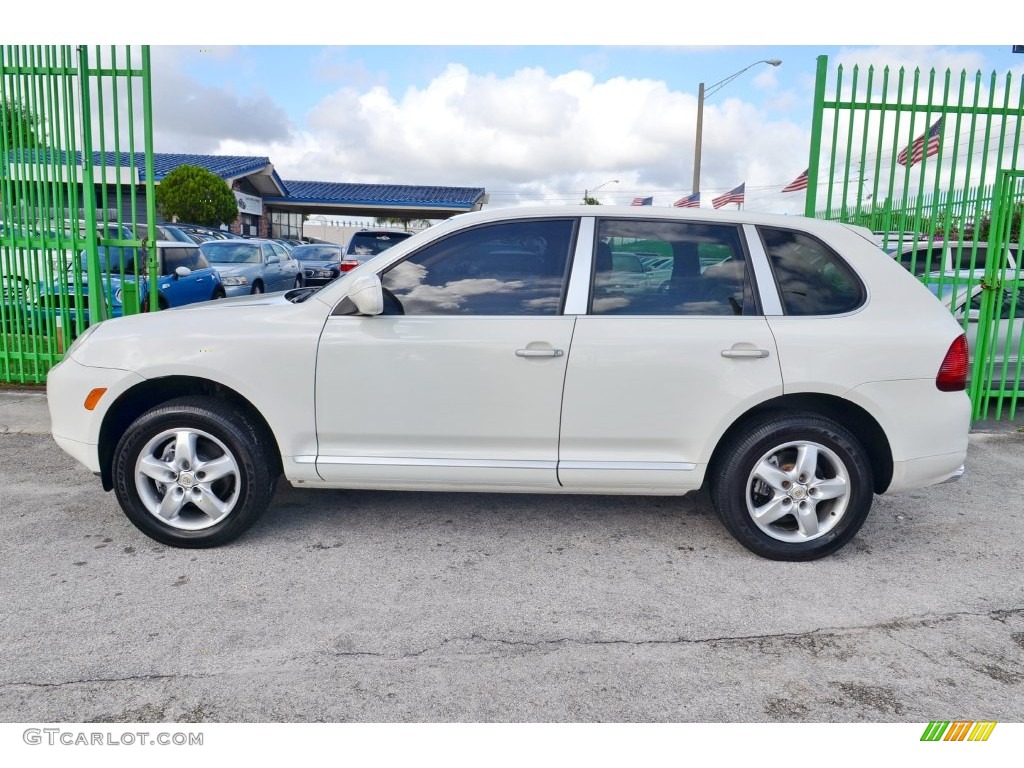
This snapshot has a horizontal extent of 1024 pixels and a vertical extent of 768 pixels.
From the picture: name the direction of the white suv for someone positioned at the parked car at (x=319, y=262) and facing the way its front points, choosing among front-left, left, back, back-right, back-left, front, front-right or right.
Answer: front-left

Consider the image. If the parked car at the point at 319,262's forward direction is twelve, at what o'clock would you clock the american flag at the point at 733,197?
The american flag is roughly at 8 o'clock from the parked car.

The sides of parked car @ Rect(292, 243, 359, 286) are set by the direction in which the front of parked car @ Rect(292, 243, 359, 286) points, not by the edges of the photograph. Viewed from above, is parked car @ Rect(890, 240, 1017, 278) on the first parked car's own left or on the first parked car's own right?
on the first parked car's own left

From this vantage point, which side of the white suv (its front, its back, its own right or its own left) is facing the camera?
left

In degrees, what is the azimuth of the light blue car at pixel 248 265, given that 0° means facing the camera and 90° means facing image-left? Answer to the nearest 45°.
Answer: approximately 45°

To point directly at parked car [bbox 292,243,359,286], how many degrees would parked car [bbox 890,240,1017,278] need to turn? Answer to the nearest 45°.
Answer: approximately 45° to its right

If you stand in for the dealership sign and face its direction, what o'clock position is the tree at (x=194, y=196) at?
The tree is roughly at 2 o'clock from the dealership sign.
